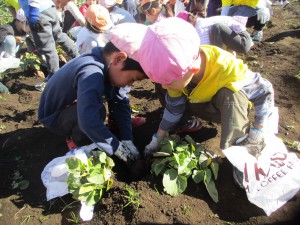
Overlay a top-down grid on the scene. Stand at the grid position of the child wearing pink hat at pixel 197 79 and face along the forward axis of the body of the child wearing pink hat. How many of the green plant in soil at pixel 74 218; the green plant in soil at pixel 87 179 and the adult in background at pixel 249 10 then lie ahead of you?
2

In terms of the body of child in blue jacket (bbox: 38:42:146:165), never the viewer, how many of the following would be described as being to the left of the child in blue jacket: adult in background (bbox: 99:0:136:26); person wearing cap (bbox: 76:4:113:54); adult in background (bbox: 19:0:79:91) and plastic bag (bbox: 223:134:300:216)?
3

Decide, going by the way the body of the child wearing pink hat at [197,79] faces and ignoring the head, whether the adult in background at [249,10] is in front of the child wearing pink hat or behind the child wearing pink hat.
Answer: behind

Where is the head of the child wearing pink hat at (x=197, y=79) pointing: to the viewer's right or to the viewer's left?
to the viewer's left

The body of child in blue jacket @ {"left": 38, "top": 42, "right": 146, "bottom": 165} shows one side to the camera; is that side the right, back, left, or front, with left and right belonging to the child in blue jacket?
right

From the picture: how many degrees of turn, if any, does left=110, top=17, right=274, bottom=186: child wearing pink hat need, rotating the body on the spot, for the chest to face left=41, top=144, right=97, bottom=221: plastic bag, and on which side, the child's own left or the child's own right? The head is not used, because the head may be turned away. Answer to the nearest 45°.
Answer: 0° — they already face it

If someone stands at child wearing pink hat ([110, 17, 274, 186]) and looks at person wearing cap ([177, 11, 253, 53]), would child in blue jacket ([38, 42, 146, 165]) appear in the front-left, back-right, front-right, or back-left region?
back-left

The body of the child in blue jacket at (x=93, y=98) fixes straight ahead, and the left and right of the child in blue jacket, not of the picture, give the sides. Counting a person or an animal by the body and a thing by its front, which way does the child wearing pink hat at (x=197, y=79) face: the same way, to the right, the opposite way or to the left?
the opposite way

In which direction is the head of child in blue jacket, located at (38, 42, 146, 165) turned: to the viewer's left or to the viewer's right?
to the viewer's right
